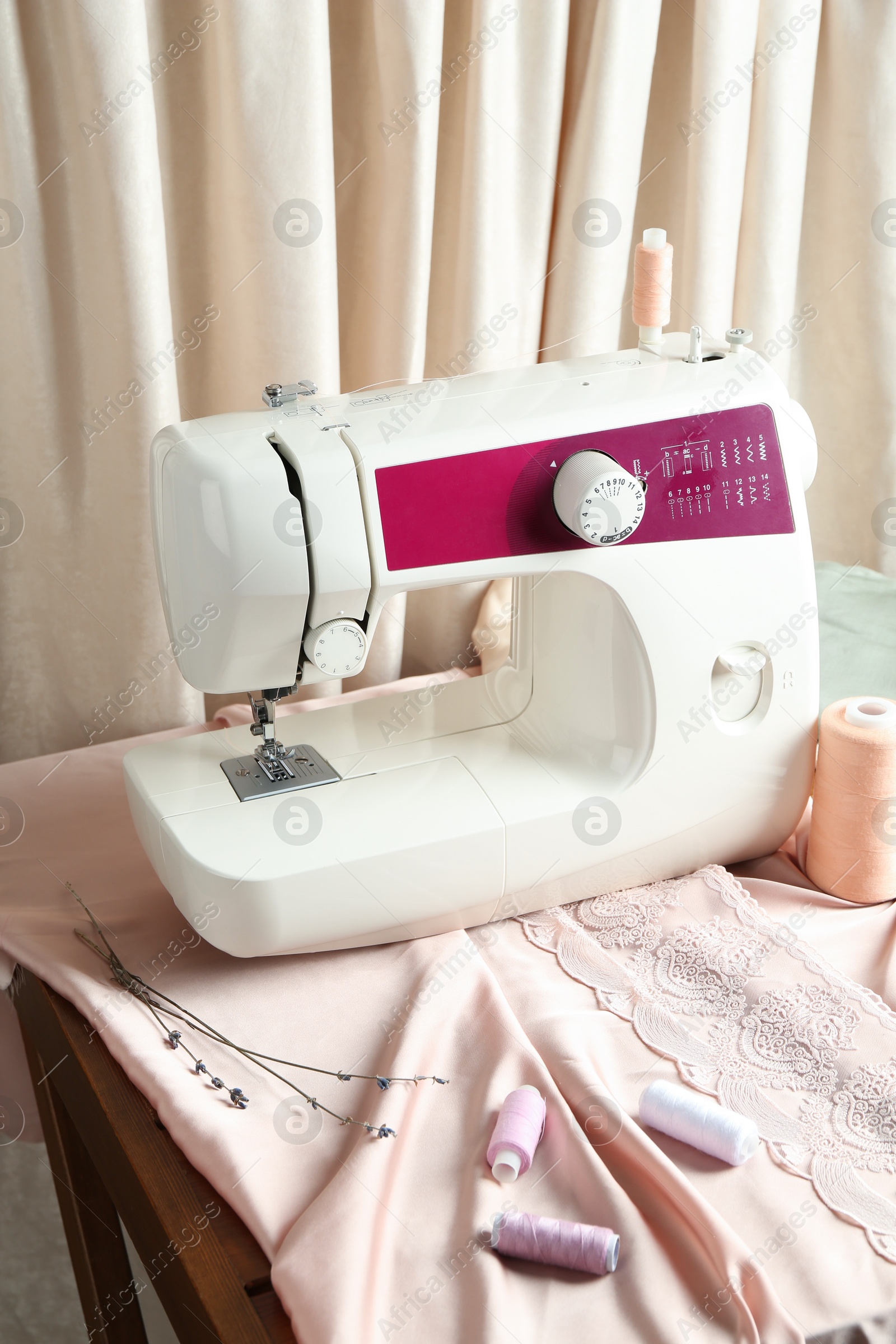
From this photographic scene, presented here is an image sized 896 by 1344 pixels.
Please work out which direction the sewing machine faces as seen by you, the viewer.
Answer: facing the viewer and to the right of the viewer
